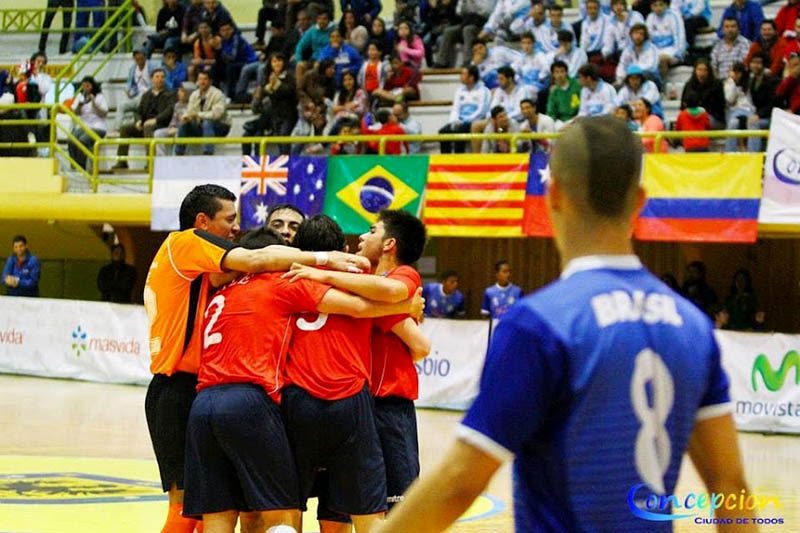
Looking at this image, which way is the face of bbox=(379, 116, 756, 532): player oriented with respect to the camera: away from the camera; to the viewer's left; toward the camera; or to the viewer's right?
away from the camera

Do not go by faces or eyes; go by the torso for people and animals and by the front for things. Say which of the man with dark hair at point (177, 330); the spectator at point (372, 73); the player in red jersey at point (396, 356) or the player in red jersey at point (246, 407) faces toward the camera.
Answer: the spectator

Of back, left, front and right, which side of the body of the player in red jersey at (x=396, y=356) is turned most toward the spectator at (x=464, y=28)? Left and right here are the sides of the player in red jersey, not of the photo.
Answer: right

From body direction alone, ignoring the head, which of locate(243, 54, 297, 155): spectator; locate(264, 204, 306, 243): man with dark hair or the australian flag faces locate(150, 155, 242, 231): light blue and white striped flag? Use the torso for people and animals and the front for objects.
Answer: the spectator

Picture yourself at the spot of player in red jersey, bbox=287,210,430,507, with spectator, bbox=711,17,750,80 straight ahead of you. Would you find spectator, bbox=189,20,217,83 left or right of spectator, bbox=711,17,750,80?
left

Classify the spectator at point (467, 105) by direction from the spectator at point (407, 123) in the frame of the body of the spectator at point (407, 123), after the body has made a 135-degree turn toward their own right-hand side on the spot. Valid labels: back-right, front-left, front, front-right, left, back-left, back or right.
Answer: right

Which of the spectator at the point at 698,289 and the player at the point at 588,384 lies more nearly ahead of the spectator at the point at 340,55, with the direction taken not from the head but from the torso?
the player

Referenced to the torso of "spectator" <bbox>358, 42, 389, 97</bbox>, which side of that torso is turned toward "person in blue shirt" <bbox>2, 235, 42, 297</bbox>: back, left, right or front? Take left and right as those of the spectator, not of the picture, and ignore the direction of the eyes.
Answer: right

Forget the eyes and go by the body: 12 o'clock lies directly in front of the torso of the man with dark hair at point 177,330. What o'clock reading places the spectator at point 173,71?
The spectator is roughly at 9 o'clock from the man with dark hair.
